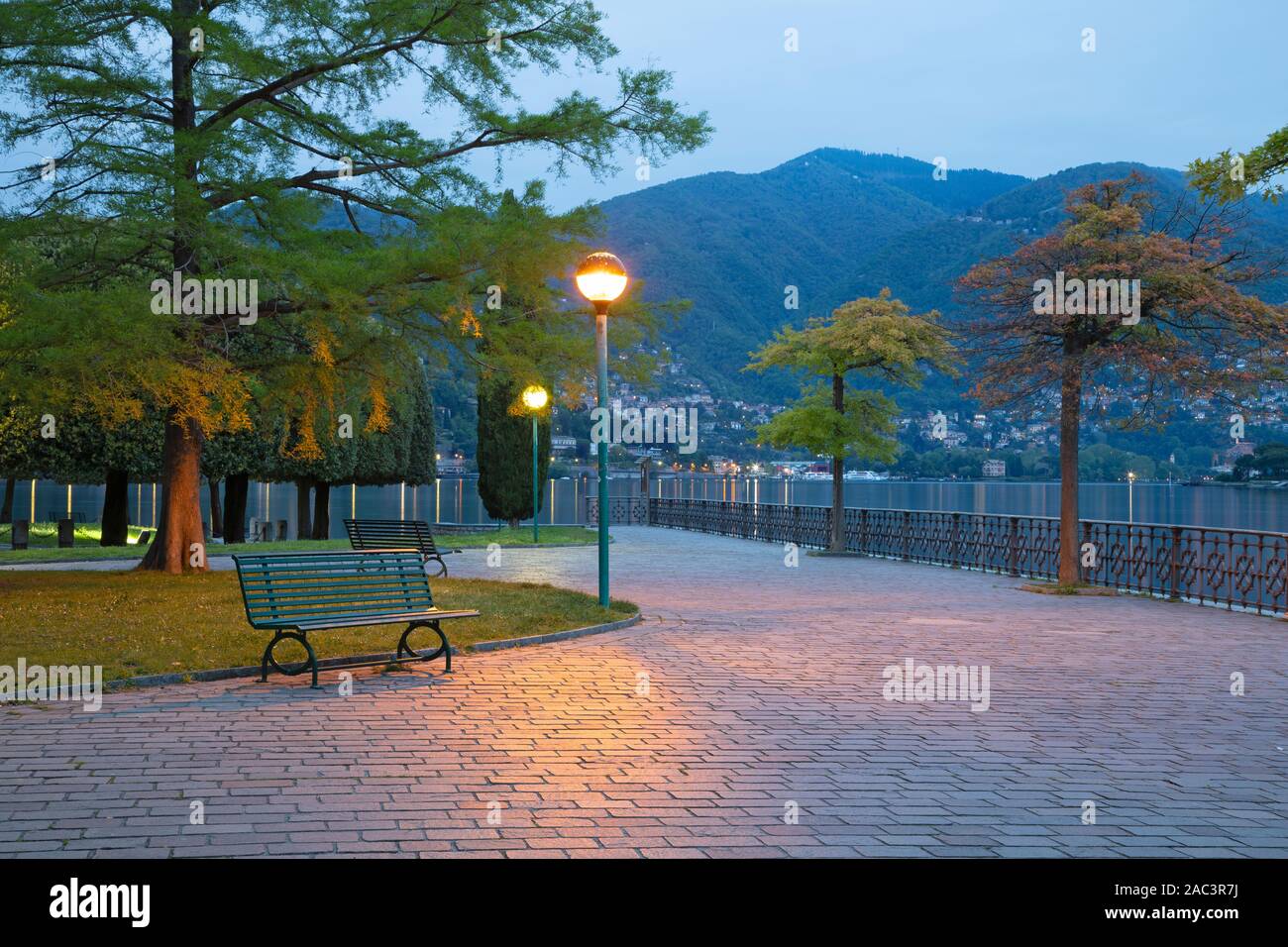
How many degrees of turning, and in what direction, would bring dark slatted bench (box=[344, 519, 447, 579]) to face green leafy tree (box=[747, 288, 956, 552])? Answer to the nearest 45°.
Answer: approximately 90° to its left

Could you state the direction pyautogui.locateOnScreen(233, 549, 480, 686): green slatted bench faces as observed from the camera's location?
facing the viewer and to the right of the viewer

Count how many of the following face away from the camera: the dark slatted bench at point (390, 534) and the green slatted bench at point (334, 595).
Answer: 0

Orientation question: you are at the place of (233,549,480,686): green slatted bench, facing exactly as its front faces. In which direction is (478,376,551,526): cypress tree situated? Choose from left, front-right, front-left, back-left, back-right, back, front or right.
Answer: back-left

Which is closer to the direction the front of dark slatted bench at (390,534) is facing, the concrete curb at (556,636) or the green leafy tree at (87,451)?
the concrete curb

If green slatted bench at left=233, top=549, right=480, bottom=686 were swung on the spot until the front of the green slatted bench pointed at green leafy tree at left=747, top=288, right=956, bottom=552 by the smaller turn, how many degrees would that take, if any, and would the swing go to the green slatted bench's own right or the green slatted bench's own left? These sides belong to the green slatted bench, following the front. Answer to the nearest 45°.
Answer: approximately 90° to the green slatted bench's own left

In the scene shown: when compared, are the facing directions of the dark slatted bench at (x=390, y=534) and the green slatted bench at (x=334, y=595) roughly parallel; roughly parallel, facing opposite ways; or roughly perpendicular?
roughly parallel

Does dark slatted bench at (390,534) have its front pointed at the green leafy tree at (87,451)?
no

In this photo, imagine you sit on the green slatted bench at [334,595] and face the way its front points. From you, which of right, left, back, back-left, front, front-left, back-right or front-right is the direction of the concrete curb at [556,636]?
left

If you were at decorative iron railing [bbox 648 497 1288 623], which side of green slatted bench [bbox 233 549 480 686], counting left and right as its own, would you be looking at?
left

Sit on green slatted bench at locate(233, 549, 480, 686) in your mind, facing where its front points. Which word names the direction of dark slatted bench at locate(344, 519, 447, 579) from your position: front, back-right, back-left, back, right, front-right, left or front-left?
back-left

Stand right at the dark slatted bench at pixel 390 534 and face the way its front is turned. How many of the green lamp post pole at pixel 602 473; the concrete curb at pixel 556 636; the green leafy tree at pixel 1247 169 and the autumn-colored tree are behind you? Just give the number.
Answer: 0
